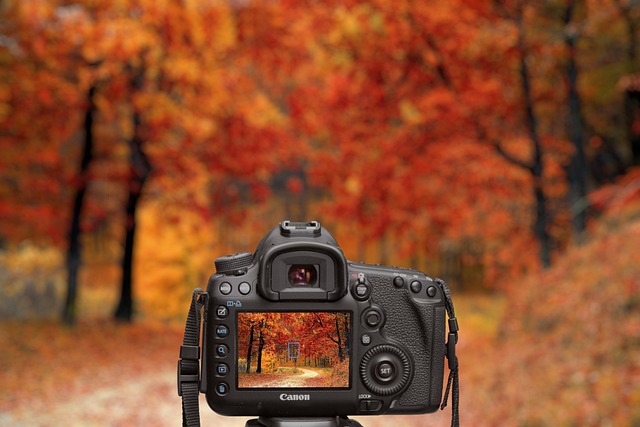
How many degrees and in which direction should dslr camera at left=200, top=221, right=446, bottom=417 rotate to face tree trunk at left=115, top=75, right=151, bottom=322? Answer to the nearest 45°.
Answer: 0° — it already faces it

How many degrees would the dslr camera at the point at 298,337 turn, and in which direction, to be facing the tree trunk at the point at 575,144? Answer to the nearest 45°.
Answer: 0° — it already faces it

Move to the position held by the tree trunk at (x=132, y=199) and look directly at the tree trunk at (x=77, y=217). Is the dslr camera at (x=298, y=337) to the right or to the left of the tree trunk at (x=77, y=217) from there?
left

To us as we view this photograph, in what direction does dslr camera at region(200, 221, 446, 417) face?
facing away from the viewer

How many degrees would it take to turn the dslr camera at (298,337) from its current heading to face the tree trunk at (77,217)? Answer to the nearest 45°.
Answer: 0° — it already faces it
